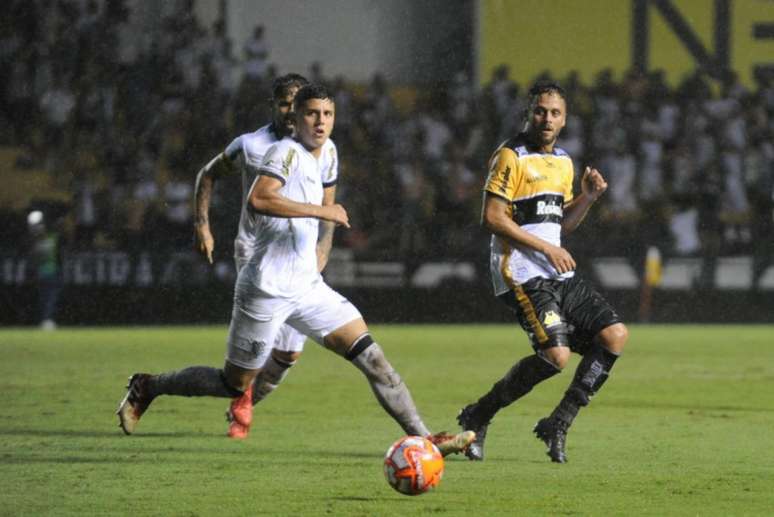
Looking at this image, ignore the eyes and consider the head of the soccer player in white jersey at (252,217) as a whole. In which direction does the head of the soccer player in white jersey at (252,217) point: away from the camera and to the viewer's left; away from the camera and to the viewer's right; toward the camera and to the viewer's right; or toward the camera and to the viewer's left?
toward the camera and to the viewer's right

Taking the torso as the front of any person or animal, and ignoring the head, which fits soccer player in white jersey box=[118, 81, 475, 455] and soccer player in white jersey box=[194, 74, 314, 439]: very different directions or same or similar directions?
same or similar directions

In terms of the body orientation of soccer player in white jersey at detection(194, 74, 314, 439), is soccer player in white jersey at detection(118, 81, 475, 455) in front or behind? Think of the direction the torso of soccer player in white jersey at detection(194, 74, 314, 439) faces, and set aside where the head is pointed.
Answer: in front

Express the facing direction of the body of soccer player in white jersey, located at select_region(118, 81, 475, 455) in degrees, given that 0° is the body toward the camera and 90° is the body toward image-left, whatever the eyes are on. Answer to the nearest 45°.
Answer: approximately 315°

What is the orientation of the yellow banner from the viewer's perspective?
toward the camera

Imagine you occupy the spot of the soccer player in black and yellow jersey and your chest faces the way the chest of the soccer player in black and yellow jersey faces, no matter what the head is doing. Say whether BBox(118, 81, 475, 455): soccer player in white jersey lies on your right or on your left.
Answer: on your right

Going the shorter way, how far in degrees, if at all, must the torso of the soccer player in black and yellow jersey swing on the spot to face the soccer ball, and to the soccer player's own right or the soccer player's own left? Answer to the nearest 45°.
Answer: approximately 45° to the soccer player's own right

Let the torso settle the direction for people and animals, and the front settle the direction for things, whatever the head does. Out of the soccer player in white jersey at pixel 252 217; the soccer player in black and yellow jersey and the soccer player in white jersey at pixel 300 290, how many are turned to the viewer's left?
0

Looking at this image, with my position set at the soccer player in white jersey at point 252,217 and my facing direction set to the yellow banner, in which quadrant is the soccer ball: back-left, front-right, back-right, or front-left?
back-right

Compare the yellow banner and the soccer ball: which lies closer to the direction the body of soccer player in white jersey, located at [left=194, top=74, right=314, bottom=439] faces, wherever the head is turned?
the soccer ball

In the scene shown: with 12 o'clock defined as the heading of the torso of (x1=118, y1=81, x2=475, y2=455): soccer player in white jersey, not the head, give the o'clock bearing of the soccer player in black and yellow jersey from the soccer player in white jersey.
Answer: The soccer player in black and yellow jersey is roughly at 10 o'clock from the soccer player in white jersey.

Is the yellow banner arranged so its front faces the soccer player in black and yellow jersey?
yes

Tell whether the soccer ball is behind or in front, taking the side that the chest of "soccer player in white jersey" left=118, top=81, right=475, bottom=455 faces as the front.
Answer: in front

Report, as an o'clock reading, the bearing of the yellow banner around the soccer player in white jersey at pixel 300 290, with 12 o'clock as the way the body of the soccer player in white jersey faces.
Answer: The yellow banner is roughly at 8 o'clock from the soccer player in white jersey.

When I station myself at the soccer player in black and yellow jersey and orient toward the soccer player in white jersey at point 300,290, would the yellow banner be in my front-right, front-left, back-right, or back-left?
back-right
